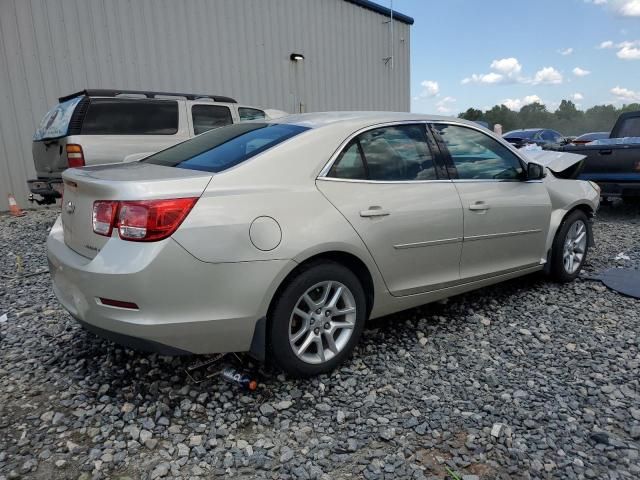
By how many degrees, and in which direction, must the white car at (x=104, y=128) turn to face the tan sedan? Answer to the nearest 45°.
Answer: approximately 135° to its right

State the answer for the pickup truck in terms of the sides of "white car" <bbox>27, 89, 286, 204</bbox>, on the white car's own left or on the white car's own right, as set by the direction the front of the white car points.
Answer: on the white car's own right

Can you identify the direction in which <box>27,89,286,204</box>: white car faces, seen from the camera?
facing away from the viewer and to the right of the viewer

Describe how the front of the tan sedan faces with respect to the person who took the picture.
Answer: facing away from the viewer and to the right of the viewer

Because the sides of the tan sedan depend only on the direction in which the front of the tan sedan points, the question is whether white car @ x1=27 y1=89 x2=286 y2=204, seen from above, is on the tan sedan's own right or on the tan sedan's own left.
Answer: on the tan sedan's own left
